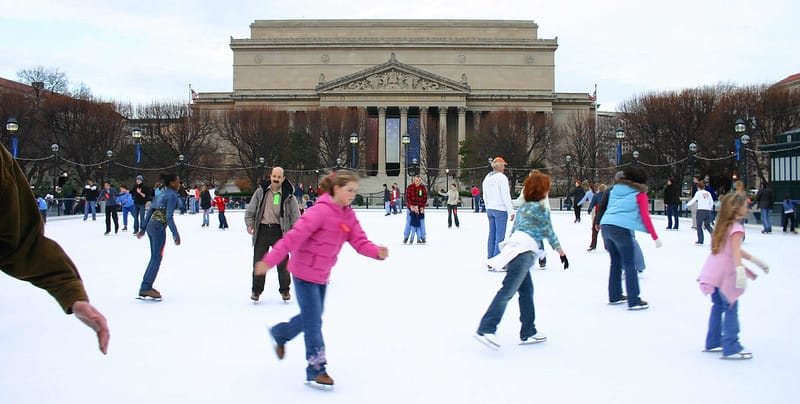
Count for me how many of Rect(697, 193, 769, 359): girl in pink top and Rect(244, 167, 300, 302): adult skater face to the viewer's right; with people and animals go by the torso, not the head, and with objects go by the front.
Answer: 1

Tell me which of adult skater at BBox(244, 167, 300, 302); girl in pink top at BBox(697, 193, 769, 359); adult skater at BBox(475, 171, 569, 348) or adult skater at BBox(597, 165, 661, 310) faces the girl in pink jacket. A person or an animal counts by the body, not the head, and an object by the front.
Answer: adult skater at BBox(244, 167, 300, 302)

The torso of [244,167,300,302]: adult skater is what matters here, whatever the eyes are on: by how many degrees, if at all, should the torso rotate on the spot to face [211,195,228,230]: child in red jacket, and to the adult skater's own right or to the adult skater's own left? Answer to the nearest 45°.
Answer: approximately 180°

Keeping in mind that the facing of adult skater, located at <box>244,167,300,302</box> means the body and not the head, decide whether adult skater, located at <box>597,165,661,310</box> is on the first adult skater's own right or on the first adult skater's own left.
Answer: on the first adult skater's own left

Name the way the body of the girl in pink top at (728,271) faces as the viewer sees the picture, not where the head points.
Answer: to the viewer's right

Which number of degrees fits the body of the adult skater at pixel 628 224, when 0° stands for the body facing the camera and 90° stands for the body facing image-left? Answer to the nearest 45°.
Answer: approximately 225°

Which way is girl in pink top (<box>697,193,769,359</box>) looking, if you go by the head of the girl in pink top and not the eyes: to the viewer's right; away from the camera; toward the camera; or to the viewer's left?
to the viewer's right

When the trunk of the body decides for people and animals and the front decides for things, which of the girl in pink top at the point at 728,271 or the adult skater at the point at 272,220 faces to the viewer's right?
the girl in pink top

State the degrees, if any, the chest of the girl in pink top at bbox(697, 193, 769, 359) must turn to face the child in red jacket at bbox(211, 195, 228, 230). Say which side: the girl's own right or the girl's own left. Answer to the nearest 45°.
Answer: approximately 135° to the girl's own left
